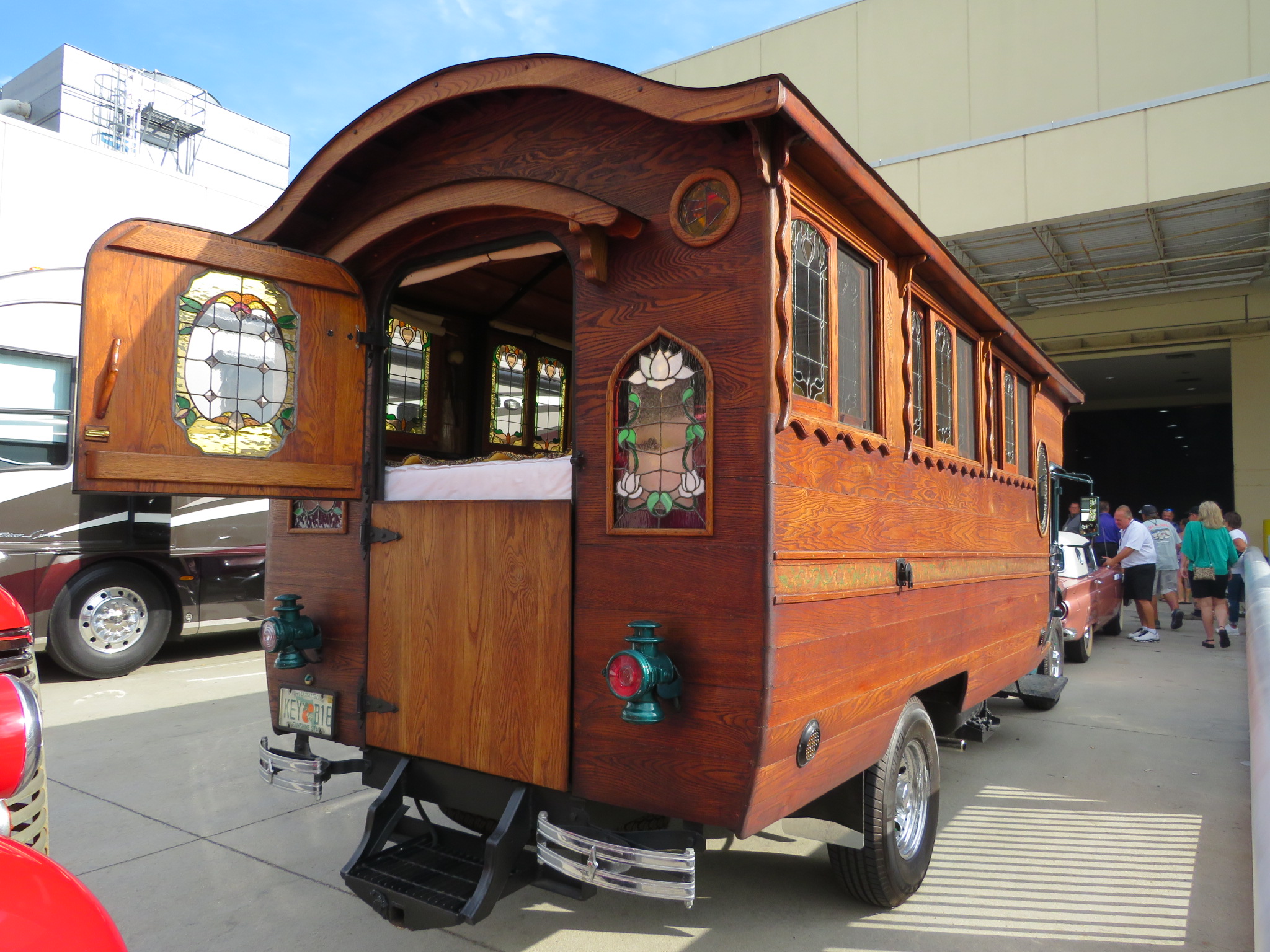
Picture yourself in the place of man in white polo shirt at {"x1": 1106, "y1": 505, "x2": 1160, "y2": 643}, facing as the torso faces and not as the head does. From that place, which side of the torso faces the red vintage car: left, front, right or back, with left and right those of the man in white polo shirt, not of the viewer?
left

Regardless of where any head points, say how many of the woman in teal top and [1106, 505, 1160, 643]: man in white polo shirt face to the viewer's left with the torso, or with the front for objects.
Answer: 1

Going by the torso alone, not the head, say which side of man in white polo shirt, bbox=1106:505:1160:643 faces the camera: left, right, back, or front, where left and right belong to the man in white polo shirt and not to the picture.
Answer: left

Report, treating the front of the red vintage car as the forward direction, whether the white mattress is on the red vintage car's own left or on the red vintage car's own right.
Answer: on the red vintage car's own left

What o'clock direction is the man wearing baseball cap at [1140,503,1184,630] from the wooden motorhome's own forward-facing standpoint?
The man wearing baseball cap is roughly at 12 o'clock from the wooden motorhome.

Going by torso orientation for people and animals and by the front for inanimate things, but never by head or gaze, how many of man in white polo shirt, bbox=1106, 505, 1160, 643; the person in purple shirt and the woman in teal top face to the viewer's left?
1

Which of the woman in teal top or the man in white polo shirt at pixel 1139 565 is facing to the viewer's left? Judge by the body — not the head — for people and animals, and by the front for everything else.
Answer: the man in white polo shirt
